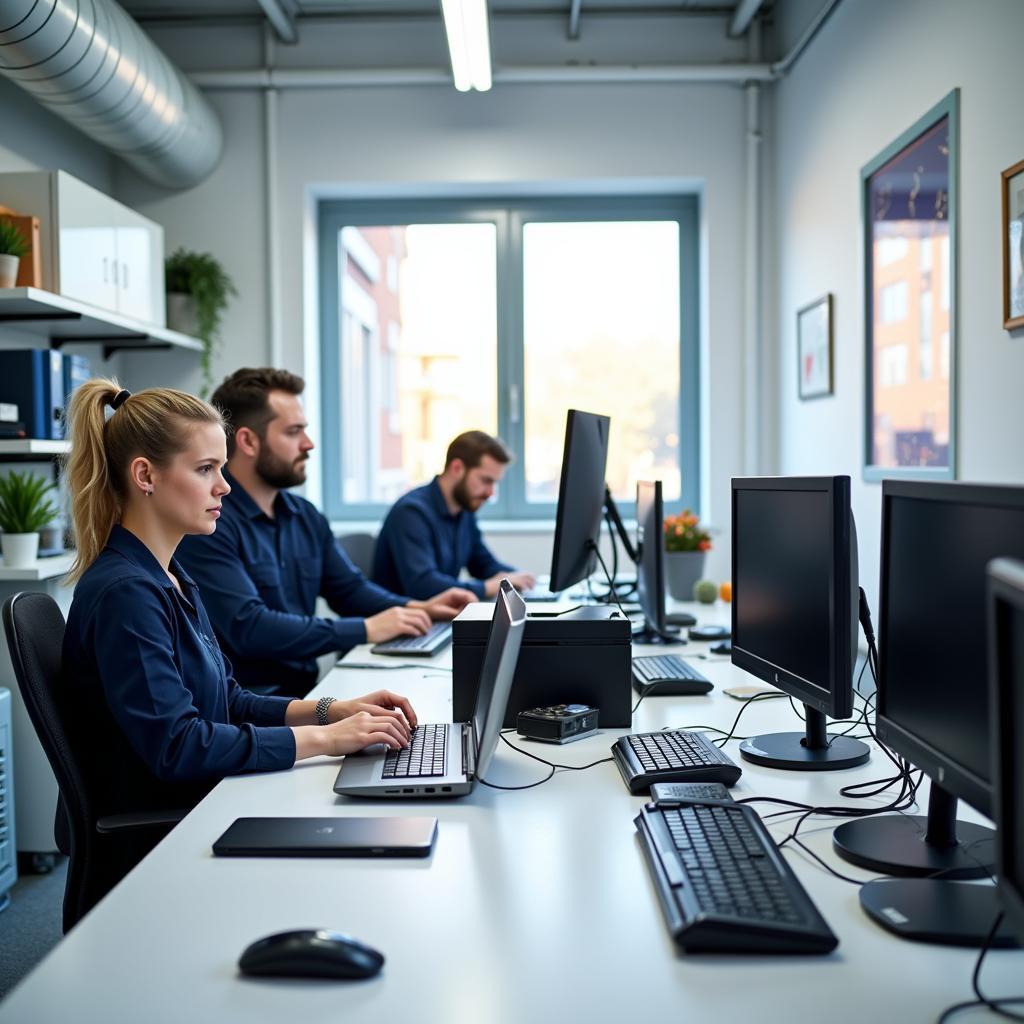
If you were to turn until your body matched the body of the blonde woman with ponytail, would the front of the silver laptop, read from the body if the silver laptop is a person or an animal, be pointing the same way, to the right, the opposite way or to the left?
the opposite way

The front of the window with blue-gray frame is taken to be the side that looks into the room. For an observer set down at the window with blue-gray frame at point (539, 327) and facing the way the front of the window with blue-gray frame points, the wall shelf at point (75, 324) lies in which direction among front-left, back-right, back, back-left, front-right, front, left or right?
front-right

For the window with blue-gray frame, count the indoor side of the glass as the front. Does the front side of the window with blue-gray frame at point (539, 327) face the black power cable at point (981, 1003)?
yes

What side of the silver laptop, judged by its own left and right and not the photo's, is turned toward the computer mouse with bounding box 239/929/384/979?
left

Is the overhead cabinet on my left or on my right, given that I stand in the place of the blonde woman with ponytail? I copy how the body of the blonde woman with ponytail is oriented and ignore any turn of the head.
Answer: on my left

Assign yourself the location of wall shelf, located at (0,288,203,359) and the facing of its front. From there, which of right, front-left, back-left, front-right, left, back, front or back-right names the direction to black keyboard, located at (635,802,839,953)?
right

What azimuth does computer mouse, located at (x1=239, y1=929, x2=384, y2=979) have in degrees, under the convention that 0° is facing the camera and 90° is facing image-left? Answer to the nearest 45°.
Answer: approximately 270°

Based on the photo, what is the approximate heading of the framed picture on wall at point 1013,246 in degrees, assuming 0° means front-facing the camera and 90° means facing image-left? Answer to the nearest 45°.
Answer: approximately 45°

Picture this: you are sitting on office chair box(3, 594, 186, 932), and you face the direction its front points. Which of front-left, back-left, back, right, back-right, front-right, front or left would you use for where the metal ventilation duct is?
left

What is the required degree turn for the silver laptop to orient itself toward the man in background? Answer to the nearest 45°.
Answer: approximately 90° to its right

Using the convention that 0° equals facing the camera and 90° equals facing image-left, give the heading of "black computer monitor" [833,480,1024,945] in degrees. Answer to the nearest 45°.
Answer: approximately 45°

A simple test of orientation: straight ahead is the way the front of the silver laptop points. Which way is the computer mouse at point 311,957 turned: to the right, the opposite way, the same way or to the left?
the opposite way

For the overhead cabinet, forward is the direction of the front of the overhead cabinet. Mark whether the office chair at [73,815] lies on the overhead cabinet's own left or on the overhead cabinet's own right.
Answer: on the overhead cabinet's own right

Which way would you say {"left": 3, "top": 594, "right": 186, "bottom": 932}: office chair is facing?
to the viewer's right

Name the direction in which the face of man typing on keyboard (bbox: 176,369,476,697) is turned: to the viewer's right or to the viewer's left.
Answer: to the viewer's right

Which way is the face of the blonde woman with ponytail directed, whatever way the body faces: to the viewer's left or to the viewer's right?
to the viewer's right

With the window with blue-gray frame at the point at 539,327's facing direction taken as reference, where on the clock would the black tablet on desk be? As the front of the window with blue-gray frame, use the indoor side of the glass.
The black tablet on desk is roughly at 12 o'clock from the window with blue-gray frame.

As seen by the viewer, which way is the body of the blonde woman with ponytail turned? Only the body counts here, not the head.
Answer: to the viewer's right
